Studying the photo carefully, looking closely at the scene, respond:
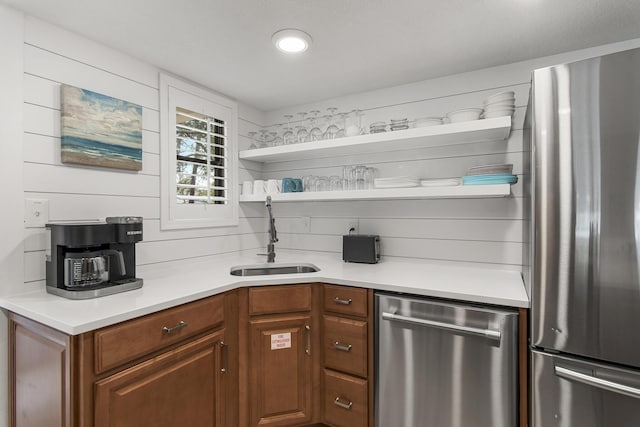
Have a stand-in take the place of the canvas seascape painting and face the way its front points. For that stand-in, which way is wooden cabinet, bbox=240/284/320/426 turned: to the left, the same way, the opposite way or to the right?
to the right

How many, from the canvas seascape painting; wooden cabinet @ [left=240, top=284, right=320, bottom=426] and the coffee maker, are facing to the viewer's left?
0

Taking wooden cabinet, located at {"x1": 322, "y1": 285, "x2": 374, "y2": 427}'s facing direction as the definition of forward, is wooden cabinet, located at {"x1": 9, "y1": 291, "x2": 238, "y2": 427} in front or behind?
in front

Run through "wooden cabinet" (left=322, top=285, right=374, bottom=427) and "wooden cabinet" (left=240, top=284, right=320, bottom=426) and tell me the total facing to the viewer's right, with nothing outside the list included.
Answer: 0

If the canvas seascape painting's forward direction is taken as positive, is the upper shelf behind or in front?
in front

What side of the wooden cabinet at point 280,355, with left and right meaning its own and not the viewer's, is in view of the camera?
front

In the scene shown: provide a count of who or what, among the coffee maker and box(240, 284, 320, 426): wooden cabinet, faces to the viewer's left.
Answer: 0

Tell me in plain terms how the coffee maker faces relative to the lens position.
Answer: facing the viewer and to the right of the viewer
